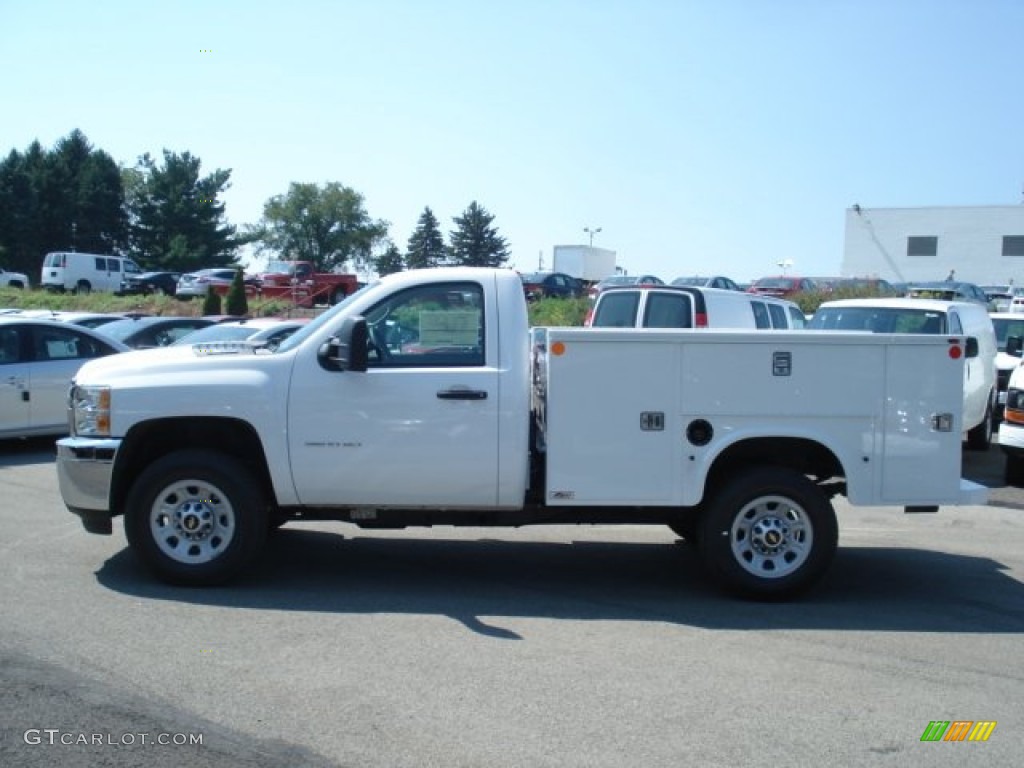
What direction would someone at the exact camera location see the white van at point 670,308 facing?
facing away from the viewer and to the right of the viewer

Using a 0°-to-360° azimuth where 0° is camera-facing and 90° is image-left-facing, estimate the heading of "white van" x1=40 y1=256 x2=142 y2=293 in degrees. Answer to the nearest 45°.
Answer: approximately 225°

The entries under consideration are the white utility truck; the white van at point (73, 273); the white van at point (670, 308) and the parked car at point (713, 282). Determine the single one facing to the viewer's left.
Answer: the white utility truck

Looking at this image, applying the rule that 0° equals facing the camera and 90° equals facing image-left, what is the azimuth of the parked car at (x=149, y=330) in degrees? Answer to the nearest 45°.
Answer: approximately 45°

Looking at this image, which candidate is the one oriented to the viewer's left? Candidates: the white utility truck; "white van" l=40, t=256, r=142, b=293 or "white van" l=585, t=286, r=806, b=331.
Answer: the white utility truck

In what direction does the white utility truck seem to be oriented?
to the viewer's left

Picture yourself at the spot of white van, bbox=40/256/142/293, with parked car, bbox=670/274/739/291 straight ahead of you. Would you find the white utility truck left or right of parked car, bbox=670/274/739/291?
right

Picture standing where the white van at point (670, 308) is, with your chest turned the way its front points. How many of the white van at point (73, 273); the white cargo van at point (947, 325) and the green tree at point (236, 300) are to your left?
2

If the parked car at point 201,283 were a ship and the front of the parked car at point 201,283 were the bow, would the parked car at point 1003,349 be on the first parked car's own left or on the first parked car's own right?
on the first parked car's own left

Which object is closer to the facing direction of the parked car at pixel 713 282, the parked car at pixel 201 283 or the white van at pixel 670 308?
the white van

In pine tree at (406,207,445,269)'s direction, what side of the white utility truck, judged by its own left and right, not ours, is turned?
right
